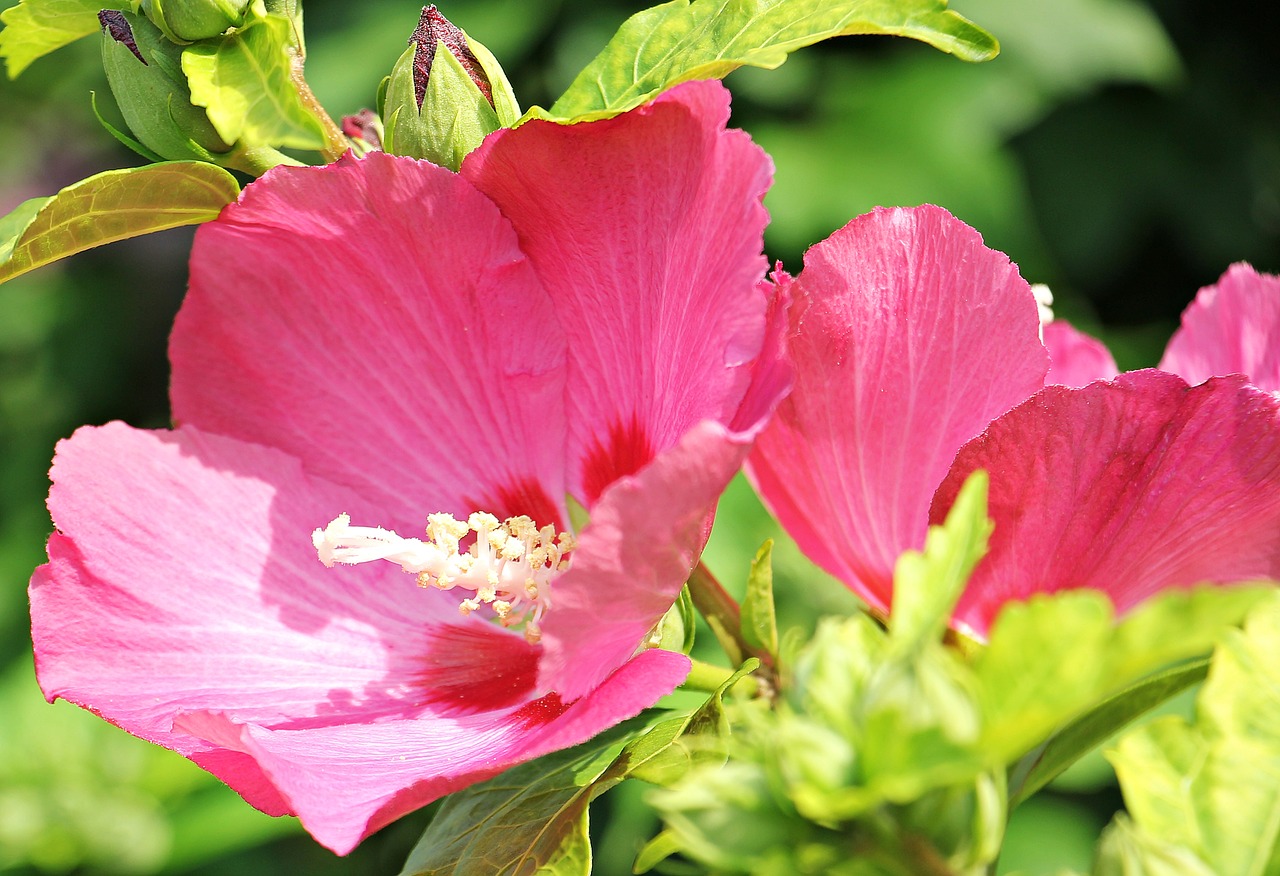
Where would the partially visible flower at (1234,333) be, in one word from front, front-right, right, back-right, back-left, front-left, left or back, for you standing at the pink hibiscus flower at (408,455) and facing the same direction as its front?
back-left

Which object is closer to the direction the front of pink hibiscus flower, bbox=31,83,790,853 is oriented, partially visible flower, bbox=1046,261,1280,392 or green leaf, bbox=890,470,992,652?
the green leaf

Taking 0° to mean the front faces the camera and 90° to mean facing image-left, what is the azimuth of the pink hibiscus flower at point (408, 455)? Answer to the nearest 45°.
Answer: approximately 45°
